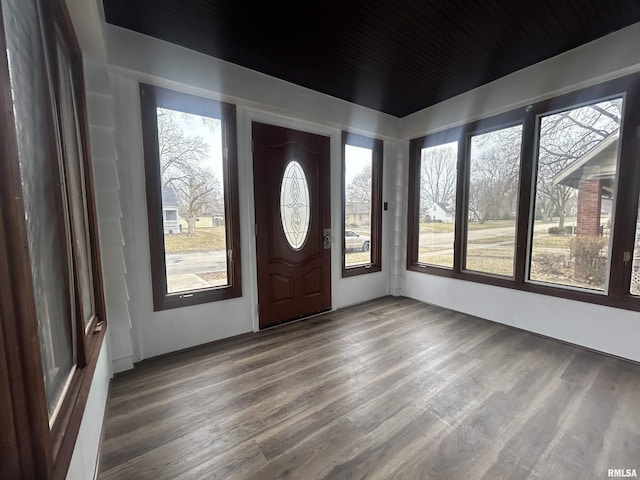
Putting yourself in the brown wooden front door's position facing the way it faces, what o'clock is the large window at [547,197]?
The large window is roughly at 11 o'clock from the brown wooden front door.

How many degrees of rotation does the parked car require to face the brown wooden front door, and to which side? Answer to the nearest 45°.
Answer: approximately 135° to its right

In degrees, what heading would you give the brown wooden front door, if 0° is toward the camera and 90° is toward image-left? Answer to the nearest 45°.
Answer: approximately 315°

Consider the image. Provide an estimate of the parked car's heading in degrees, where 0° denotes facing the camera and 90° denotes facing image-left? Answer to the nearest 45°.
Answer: approximately 270°

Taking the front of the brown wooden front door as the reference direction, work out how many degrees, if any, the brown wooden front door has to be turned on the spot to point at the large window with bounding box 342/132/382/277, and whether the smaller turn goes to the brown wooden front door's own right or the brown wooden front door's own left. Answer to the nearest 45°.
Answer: approximately 90° to the brown wooden front door's own left

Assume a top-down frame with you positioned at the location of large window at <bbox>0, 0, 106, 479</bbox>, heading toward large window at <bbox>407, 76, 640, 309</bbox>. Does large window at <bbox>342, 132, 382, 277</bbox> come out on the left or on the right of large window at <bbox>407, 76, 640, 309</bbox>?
left
